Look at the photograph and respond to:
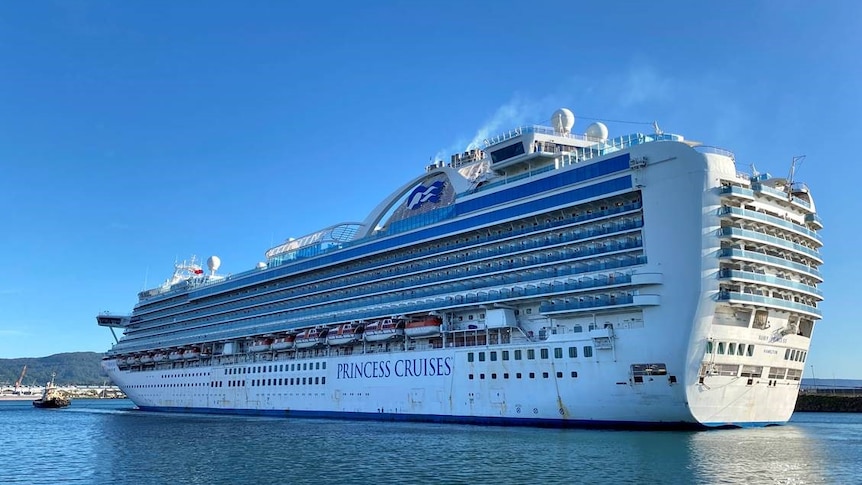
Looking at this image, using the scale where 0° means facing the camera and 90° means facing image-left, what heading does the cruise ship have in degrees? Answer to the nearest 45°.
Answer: approximately 135°
